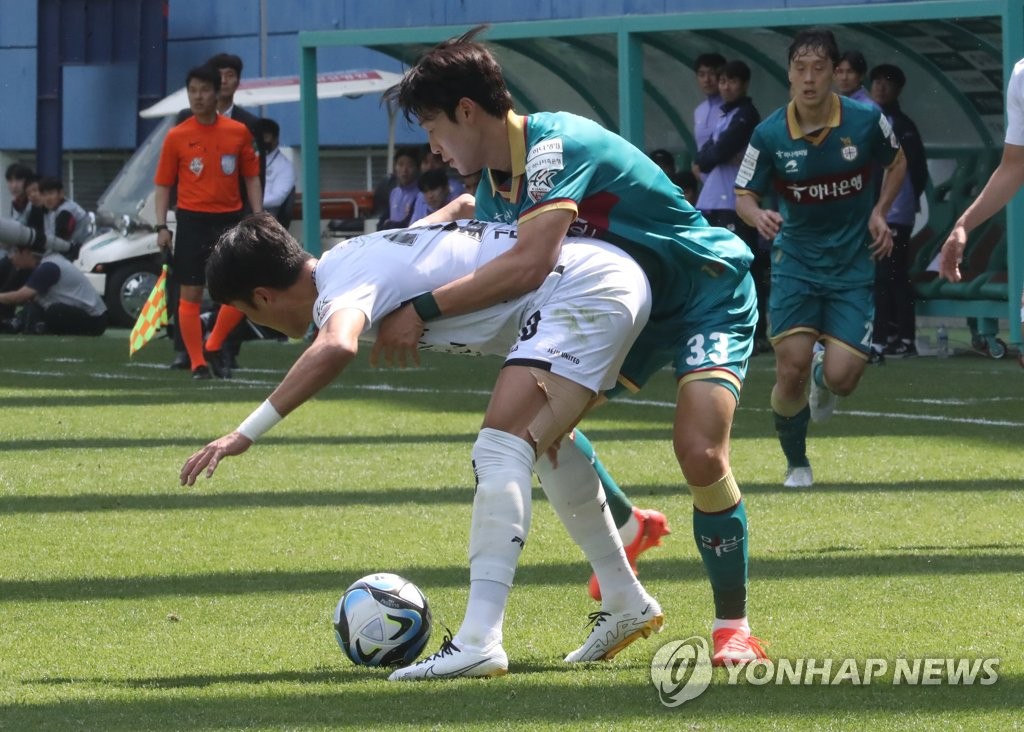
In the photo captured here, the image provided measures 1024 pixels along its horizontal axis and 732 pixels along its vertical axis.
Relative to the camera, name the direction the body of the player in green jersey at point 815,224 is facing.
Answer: toward the camera

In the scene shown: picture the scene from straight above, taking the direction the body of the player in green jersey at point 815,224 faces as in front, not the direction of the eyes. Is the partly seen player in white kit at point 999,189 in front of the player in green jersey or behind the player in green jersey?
in front

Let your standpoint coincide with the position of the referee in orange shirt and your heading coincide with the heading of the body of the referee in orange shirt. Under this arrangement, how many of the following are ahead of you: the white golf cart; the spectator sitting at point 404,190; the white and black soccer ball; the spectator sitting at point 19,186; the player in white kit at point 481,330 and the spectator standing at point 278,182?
2

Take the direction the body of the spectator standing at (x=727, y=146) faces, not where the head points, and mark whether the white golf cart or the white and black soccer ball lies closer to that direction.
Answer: the white and black soccer ball

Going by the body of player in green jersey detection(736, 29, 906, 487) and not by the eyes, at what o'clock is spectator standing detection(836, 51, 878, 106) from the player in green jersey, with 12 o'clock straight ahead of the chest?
The spectator standing is roughly at 6 o'clock from the player in green jersey.

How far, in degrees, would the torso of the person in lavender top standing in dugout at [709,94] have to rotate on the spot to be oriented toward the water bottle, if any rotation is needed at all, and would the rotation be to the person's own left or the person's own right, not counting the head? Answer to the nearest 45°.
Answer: approximately 90° to the person's own left

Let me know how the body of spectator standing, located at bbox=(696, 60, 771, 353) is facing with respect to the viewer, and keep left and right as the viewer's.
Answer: facing the viewer and to the left of the viewer

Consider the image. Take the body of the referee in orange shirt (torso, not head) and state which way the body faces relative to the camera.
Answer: toward the camera

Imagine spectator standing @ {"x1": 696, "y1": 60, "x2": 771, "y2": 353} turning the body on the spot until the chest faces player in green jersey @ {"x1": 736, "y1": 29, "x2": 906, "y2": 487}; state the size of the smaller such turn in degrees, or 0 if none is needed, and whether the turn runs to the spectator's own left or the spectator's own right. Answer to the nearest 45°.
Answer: approximately 45° to the spectator's own left
